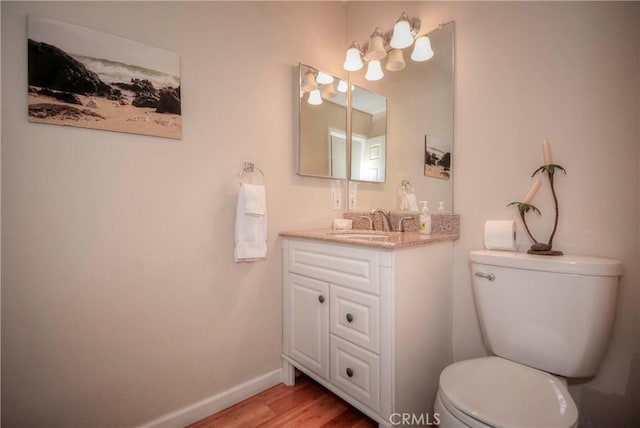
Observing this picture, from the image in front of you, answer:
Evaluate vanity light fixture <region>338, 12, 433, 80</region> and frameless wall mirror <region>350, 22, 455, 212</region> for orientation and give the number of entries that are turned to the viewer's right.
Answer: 0

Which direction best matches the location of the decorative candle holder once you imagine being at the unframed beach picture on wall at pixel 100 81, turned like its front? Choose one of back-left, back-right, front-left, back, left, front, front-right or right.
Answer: front

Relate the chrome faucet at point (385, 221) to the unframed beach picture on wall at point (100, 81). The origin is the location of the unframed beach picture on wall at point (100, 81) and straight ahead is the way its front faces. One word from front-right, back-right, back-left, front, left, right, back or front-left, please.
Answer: front-left

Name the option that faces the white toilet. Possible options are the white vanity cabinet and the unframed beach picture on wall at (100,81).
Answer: the unframed beach picture on wall

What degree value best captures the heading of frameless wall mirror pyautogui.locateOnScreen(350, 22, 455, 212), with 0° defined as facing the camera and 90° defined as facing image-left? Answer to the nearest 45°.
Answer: approximately 45°

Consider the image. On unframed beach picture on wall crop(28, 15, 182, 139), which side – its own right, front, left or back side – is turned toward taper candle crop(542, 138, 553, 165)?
front

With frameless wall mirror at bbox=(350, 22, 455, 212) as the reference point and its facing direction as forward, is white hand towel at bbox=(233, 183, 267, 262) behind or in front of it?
in front

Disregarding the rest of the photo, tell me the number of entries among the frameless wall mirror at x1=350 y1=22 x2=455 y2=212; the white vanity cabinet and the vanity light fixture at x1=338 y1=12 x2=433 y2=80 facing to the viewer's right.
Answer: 0

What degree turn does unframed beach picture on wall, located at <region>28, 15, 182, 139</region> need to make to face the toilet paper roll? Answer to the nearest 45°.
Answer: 0° — it already faces it

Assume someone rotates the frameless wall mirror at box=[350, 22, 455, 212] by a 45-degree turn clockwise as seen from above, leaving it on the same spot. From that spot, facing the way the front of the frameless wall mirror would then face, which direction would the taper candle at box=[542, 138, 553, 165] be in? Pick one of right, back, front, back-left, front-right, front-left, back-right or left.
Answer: back-left

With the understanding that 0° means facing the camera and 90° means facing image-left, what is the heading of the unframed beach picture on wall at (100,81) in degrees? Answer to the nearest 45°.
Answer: approximately 315°

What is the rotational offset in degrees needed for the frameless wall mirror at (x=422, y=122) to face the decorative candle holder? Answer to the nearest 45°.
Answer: approximately 90° to its left
